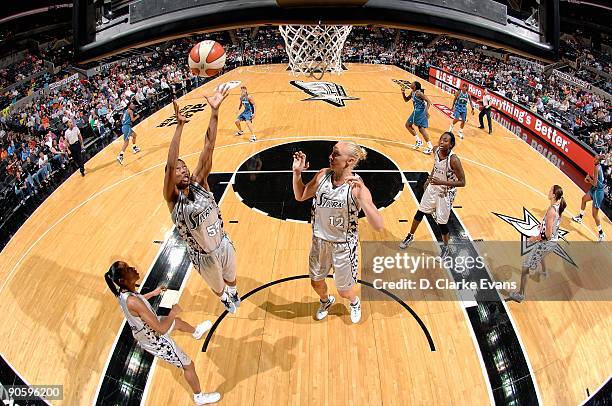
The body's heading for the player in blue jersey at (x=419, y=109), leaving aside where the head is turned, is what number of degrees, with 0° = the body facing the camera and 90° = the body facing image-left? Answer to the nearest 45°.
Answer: approximately 45°

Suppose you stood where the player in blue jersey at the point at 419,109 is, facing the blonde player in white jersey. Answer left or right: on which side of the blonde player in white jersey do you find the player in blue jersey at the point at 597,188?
left

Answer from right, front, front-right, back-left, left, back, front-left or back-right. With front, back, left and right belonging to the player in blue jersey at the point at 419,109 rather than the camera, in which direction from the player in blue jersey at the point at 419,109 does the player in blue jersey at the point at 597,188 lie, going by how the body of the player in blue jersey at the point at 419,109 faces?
left

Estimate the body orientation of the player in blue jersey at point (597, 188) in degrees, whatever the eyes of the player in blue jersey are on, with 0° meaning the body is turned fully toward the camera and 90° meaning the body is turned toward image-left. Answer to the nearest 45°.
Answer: approximately 90°

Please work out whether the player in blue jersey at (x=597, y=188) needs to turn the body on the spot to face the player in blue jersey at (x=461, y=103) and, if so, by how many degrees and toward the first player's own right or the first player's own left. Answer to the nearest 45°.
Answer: approximately 45° to the first player's own right

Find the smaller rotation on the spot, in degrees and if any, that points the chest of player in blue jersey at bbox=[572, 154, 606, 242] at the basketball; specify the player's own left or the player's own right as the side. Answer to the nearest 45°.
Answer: approximately 45° to the player's own left
